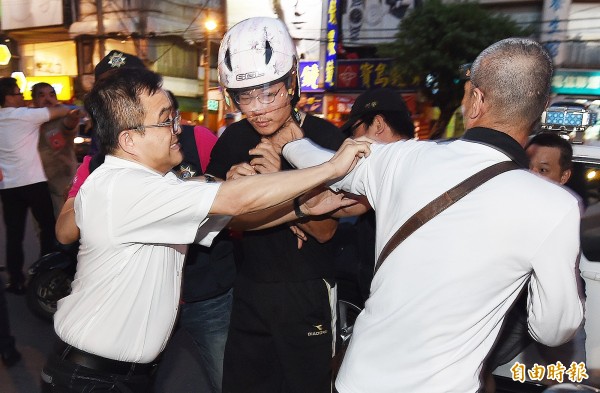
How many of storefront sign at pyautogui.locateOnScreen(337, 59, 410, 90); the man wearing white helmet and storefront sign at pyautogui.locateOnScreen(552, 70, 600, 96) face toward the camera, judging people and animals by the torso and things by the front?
3

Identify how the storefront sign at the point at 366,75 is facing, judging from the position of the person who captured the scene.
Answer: facing the viewer

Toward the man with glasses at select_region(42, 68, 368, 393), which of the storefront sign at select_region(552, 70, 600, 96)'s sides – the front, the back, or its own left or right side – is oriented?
front

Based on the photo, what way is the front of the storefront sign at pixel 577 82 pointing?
toward the camera

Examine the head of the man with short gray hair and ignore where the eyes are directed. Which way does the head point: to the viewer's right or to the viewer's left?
to the viewer's left

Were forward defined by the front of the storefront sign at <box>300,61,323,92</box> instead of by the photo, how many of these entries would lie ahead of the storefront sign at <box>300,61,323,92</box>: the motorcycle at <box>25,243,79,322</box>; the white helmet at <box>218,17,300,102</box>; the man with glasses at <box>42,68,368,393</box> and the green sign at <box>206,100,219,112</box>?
3

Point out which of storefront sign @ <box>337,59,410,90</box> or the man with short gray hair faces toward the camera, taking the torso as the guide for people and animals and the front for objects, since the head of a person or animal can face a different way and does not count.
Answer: the storefront sign

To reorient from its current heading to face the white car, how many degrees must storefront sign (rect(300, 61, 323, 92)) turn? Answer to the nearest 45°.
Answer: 0° — it already faces it

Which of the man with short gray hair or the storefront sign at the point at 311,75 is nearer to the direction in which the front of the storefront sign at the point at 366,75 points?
the man with short gray hair

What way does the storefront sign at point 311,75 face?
toward the camera

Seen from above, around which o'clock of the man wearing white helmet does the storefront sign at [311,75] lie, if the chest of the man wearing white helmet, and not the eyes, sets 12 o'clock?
The storefront sign is roughly at 6 o'clock from the man wearing white helmet.

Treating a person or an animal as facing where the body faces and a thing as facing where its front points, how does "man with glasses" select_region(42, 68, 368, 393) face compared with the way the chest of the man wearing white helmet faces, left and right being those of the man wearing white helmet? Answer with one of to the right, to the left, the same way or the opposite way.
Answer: to the left

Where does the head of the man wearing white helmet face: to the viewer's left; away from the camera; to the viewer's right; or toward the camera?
toward the camera

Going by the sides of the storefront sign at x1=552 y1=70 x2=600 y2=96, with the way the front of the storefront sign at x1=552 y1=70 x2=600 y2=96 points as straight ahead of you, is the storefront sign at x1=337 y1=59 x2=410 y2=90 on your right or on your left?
on your right

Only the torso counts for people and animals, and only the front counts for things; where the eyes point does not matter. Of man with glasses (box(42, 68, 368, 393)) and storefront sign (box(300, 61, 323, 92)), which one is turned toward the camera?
the storefront sign

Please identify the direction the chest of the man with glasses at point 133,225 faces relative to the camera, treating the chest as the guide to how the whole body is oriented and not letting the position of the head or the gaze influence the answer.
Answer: to the viewer's right

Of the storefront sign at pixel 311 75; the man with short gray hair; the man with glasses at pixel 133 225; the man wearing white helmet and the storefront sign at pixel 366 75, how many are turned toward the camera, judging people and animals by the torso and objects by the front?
3
